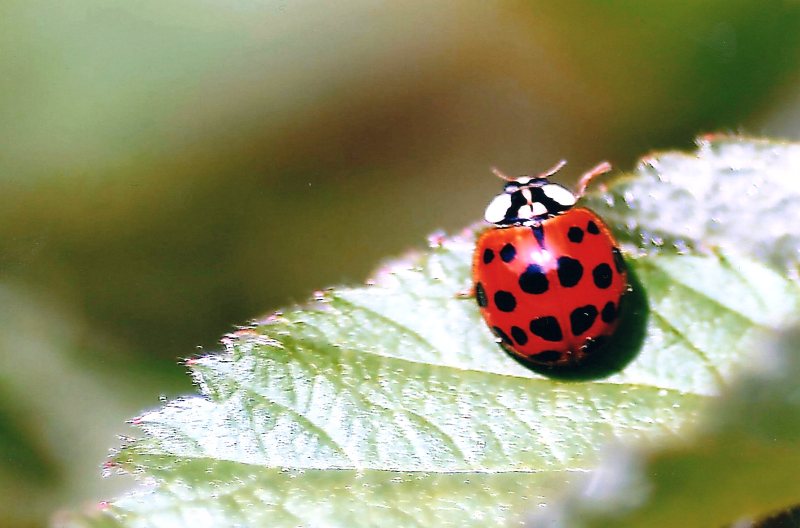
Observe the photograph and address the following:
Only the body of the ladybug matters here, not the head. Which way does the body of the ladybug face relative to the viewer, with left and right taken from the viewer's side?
facing away from the viewer
